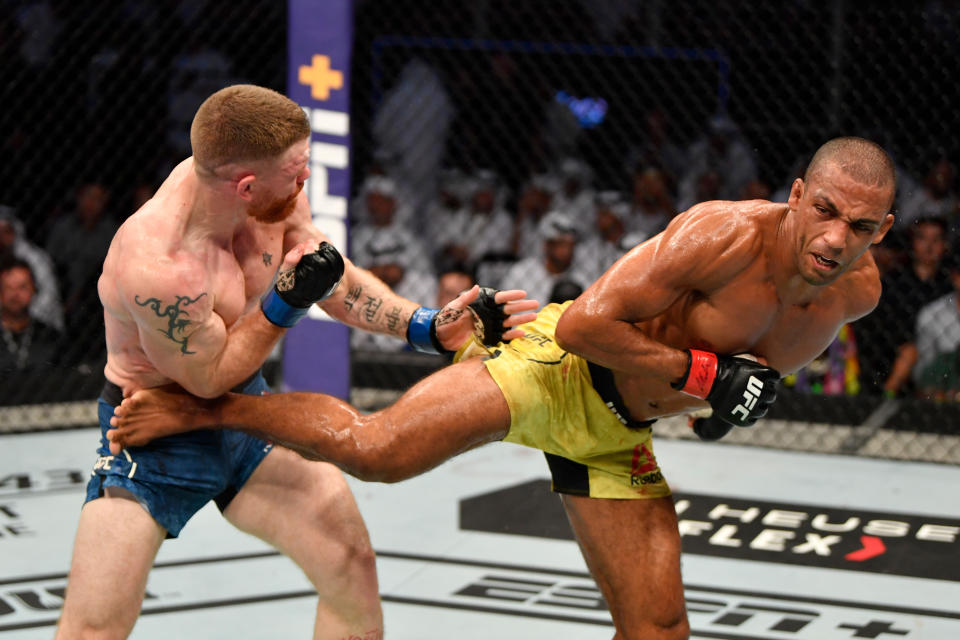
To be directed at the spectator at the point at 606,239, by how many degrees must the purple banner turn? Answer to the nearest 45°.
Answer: approximately 135° to its left

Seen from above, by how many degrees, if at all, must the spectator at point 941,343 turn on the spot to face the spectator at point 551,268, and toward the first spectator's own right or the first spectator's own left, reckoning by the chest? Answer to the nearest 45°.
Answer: approximately 90° to the first spectator's own right

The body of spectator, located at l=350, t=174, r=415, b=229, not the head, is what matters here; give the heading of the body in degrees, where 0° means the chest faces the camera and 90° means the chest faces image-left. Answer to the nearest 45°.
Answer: approximately 0°

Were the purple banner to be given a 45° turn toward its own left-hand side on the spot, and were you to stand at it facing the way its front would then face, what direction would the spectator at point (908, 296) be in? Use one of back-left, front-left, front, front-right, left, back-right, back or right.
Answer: front-left

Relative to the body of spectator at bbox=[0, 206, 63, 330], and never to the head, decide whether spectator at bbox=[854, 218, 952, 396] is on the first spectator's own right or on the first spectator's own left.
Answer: on the first spectator's own left

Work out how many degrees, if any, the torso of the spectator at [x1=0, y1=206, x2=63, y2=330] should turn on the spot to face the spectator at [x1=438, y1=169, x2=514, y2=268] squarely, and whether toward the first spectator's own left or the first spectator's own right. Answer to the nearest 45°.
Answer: approximately 90° to the first spectator's own left
